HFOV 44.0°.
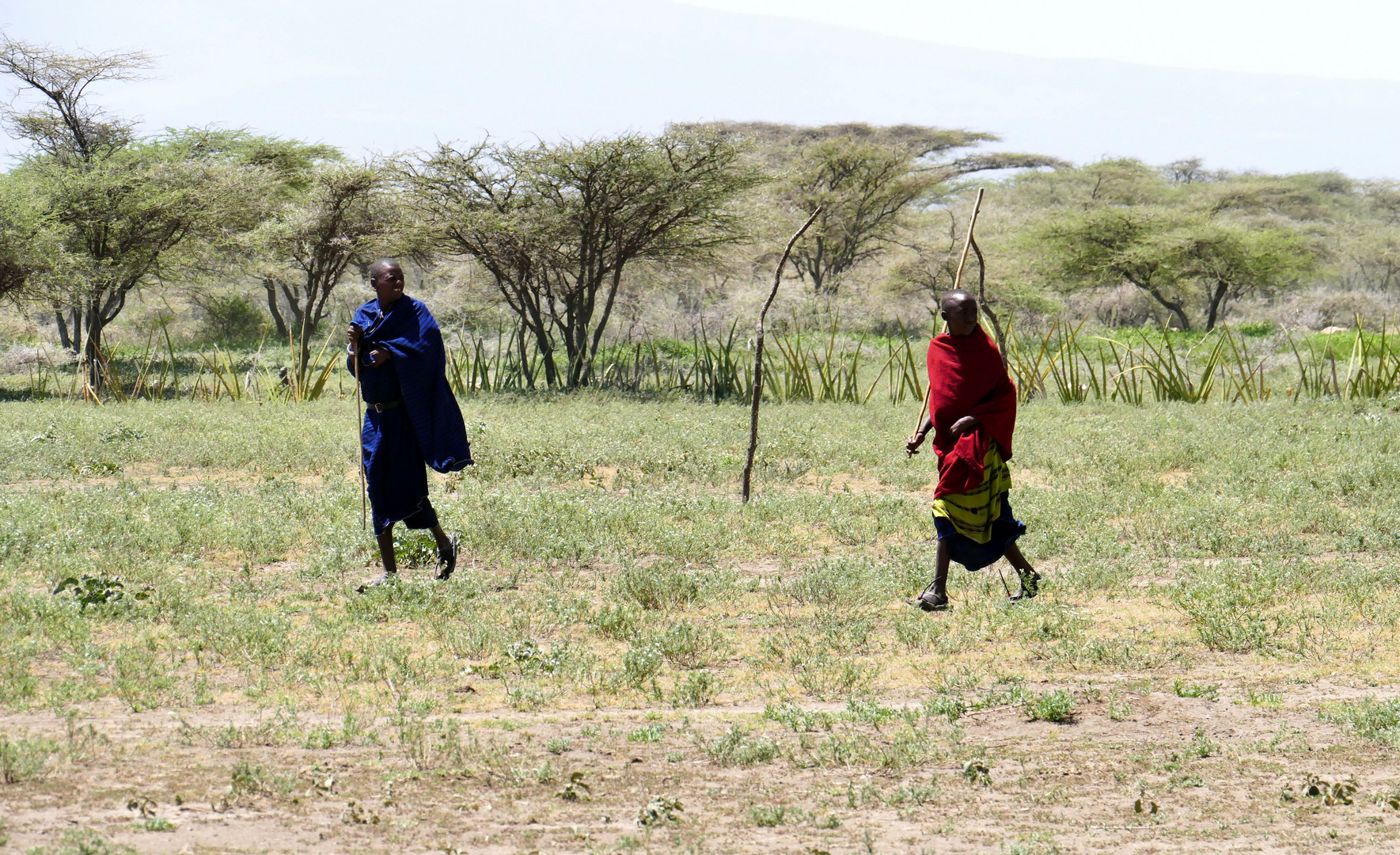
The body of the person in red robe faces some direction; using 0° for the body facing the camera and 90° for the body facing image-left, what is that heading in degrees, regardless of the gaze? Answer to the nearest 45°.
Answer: approximately 45°

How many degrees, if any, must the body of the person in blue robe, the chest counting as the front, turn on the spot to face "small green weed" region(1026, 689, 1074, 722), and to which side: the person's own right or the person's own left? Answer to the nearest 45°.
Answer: approximately 90° to the person's own left

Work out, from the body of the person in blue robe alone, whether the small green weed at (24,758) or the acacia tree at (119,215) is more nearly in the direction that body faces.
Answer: the small green weed

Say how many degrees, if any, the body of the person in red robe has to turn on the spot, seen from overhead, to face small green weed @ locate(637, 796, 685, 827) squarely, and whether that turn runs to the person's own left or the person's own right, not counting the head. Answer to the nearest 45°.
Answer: approximately 45° to the person's own left

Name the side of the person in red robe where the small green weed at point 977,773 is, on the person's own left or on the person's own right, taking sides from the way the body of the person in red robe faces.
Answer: on the person's own left
